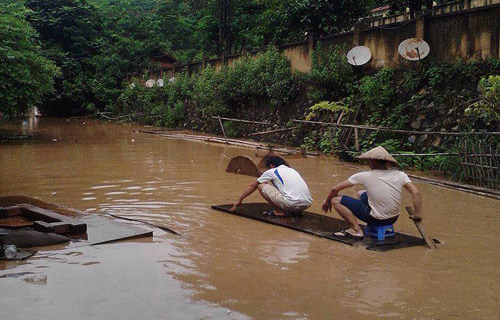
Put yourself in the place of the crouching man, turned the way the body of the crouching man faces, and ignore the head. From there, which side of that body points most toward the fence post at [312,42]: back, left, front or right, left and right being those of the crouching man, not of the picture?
right

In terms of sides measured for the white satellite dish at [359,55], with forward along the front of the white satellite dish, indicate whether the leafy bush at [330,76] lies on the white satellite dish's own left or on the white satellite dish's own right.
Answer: on the white satellite dish's own right

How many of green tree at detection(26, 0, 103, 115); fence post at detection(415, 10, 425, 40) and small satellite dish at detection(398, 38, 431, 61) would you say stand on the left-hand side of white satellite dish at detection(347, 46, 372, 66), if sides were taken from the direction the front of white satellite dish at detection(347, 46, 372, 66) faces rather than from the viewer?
2

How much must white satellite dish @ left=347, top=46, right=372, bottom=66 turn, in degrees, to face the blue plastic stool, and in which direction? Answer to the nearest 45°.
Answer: approximately 45° to its left

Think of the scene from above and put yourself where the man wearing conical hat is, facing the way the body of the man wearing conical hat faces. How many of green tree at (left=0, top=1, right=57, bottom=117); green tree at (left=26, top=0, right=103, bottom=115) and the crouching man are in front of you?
3

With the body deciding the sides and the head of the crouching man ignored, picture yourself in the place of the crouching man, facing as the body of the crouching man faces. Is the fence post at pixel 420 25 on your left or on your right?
on your right

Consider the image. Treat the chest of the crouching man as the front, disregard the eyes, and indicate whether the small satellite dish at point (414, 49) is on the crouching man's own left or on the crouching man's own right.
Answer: on the crouching man's own right

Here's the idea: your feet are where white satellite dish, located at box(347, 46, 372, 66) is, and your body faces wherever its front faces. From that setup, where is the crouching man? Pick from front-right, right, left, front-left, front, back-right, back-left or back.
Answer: front-left

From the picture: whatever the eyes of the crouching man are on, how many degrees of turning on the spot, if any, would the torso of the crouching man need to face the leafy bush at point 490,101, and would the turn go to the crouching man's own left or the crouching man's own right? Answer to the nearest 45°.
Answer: approximately 135° to the crouching man's own right

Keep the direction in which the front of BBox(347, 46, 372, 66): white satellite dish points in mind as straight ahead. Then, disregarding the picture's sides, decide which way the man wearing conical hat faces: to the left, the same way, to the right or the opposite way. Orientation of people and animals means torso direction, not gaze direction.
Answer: to the right

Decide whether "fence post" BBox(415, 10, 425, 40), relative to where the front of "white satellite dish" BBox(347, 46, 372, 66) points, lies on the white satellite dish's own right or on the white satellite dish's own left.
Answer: on the white satellite dish's own left

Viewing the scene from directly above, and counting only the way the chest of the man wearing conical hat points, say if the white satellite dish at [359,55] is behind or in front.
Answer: in front

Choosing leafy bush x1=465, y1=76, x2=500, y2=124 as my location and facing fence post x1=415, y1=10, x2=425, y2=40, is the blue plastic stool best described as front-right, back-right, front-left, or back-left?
back-left

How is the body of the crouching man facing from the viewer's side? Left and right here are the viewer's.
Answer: facing to the left of the viewer

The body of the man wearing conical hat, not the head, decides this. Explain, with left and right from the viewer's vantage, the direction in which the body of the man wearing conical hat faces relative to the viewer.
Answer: facing away from the viewer and to the left of the viewer

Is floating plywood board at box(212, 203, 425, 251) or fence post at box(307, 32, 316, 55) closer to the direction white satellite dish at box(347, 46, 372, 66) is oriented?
the floating plywood board
